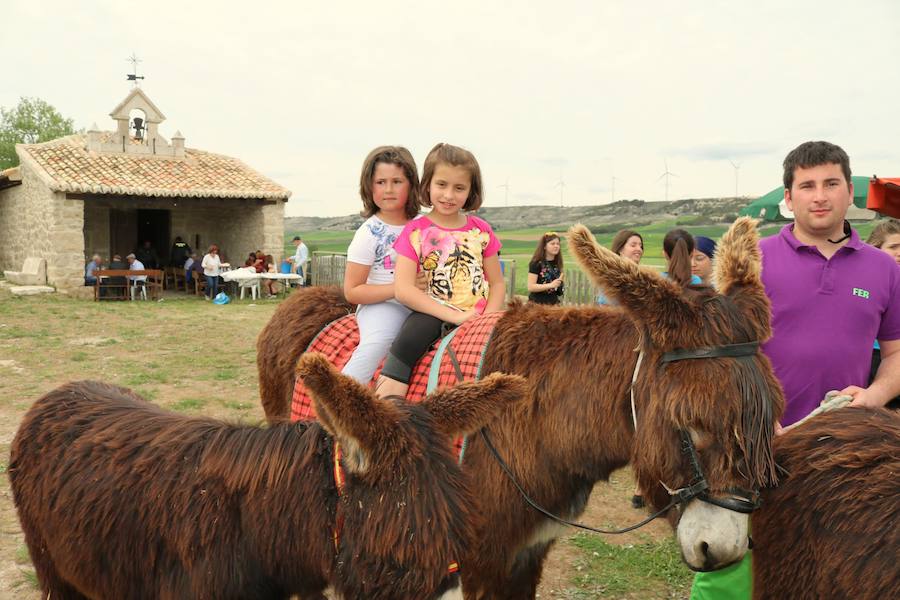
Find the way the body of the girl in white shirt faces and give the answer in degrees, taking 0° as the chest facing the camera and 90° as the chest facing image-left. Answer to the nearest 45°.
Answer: approximately 315°

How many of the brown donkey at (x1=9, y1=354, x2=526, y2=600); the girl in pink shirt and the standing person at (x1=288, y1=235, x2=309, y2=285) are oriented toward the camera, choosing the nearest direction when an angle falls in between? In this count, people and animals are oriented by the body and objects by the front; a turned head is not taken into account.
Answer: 1

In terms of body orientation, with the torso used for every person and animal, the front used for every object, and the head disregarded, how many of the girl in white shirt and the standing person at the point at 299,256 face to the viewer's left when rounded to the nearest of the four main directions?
1

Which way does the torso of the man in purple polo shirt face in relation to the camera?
toward the camera

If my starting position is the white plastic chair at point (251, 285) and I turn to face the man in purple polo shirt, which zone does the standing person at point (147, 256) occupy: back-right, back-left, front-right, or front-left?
back-right

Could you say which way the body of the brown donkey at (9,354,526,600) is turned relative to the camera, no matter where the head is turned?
to the viewer's right

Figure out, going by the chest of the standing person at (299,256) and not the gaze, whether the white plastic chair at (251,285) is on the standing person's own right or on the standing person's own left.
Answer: on the standing person's own left

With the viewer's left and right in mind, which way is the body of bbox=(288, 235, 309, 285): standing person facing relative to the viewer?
facing to the left of the viewer

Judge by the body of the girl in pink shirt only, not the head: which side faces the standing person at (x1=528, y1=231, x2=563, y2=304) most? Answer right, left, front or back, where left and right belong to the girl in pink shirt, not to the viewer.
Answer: back

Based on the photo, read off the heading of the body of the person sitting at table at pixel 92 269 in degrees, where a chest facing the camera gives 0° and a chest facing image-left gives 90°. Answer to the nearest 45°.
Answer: approximately 270°

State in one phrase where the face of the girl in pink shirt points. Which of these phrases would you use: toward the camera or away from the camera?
toward the camera

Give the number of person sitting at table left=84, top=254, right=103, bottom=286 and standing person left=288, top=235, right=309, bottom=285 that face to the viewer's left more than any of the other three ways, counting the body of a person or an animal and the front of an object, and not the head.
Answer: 1

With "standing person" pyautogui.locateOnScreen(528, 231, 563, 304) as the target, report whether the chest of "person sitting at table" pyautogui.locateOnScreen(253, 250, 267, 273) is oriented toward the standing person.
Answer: no
